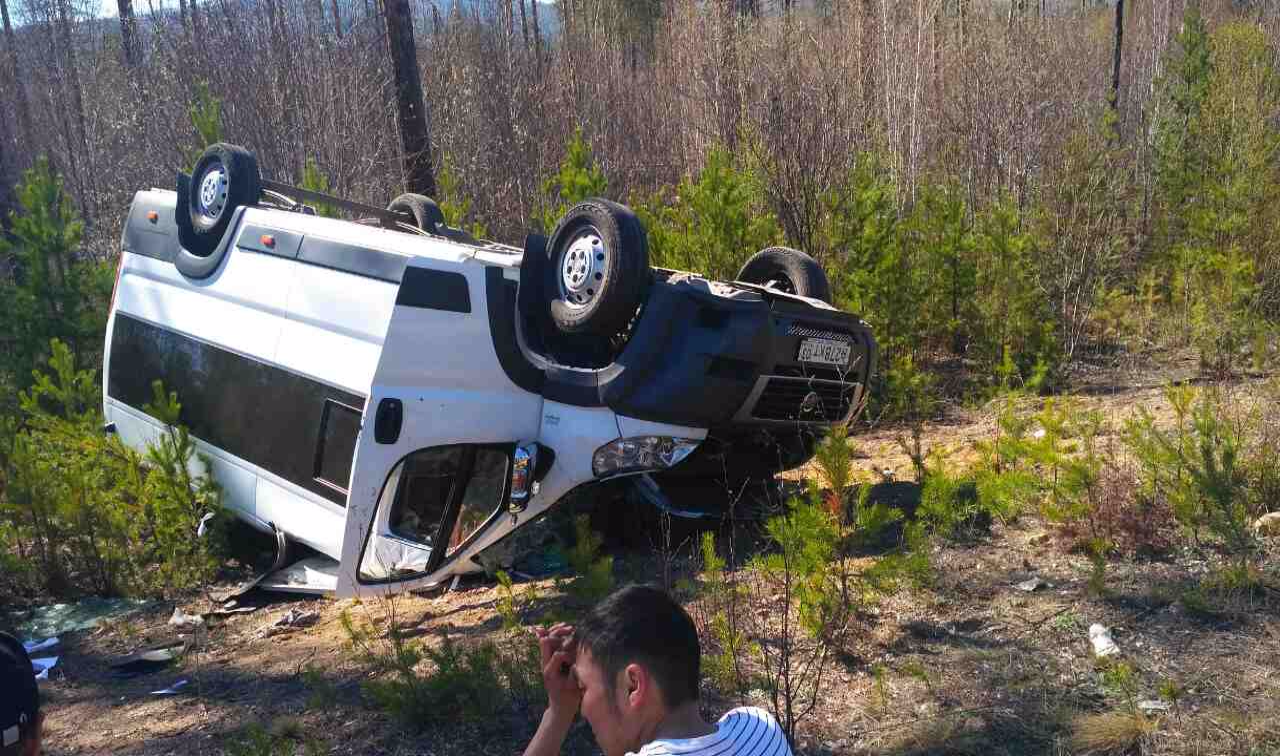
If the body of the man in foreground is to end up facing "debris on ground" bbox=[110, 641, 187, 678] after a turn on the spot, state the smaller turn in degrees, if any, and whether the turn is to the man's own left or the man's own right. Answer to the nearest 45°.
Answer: approximately 45° to the man's own right

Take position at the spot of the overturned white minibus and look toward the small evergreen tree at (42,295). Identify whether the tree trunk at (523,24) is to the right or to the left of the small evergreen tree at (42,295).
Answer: right

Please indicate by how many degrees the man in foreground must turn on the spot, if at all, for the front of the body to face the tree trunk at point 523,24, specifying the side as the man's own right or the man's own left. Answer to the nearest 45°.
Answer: approximately 90° to the man's own right

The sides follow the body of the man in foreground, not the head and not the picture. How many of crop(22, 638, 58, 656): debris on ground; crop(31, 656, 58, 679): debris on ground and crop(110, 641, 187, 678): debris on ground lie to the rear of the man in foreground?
0

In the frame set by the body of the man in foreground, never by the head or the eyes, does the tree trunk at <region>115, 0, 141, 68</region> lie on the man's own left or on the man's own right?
on the man's own right

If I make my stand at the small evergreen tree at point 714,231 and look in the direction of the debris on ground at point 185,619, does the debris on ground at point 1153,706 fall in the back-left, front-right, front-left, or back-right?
front-left

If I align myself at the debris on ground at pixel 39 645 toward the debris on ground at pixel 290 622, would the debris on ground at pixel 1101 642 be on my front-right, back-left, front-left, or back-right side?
front-right

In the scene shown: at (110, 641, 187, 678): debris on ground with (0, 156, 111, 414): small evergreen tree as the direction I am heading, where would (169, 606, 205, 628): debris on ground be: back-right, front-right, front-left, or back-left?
front-right

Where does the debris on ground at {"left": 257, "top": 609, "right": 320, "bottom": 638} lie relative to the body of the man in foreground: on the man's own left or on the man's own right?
on the man's own right

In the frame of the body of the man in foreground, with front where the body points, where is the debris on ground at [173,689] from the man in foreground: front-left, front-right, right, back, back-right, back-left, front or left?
front-right

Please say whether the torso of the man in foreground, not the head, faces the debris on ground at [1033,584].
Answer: no

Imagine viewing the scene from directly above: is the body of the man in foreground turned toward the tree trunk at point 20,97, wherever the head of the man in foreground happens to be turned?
no
